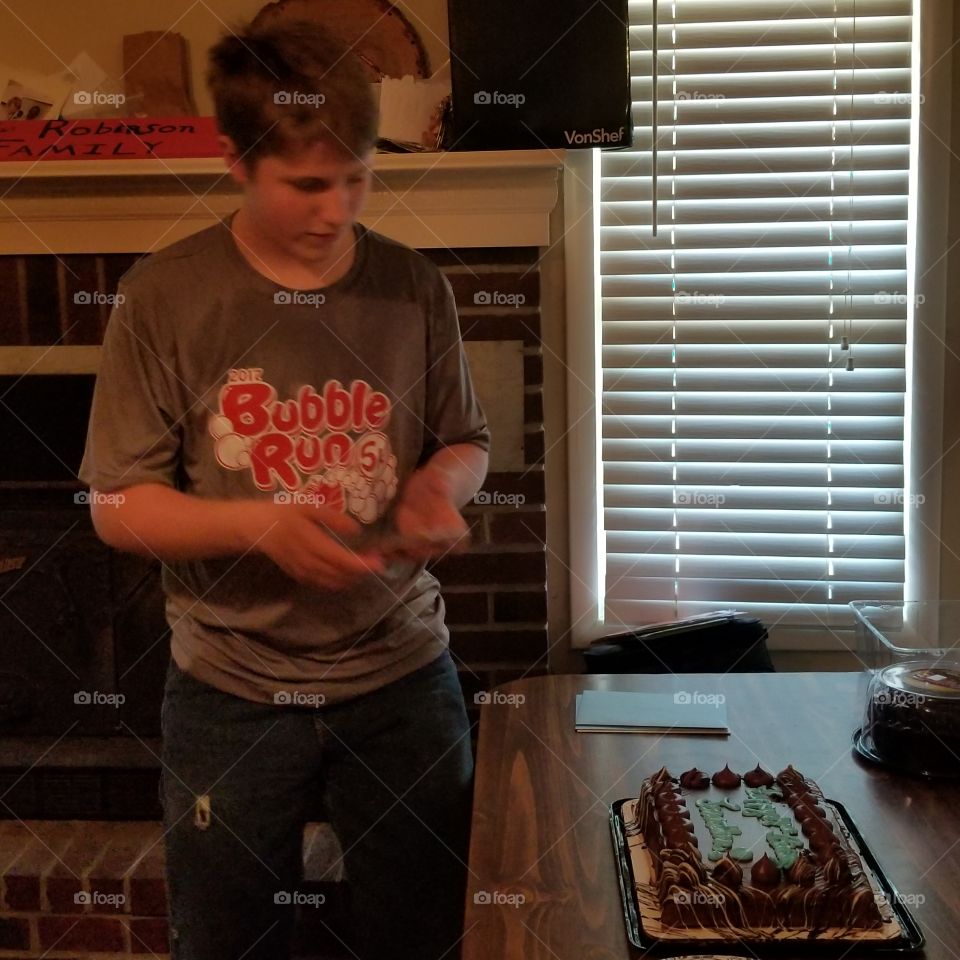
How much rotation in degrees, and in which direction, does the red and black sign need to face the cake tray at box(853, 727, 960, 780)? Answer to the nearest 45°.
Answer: approximately 45° to its left

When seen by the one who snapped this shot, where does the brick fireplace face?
facing the viewer

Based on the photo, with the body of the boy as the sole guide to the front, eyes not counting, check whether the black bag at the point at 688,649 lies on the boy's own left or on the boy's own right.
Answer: on the boy's own left

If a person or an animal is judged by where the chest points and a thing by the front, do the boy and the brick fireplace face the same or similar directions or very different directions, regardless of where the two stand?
same or similar directions

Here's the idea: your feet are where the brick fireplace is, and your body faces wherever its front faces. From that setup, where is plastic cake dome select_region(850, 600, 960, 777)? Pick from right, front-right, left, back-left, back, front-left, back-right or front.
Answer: front-left

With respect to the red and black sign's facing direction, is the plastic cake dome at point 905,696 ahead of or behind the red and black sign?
ahead

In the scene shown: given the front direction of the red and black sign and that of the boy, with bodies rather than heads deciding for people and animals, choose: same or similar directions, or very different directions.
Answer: same or similar directions

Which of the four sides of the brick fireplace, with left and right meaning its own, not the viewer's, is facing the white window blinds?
left

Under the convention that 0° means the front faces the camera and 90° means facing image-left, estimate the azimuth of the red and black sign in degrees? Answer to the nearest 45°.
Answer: approximately 0°

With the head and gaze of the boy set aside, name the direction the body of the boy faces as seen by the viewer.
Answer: toward the camera

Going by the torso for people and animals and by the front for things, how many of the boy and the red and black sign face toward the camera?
2
